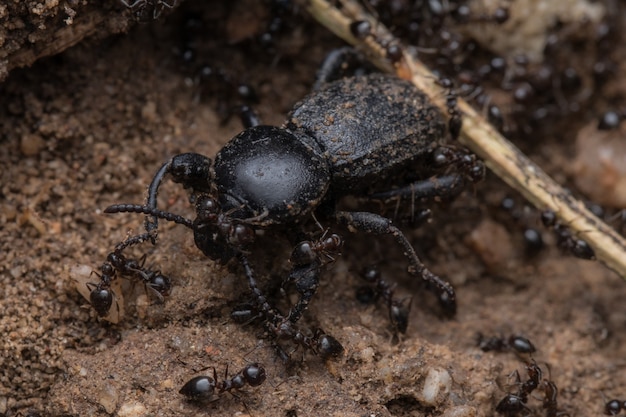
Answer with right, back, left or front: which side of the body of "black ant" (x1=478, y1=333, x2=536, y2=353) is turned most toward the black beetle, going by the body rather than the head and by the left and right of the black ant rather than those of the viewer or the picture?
front

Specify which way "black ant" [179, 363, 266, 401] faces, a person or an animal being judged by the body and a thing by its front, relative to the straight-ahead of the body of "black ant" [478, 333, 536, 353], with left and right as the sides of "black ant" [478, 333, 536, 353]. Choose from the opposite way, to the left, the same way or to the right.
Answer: the opposite way

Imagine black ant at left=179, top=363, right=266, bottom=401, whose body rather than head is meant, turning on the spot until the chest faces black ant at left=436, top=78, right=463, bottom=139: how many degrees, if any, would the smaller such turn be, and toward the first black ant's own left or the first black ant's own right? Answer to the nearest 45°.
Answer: approximately 45° to the first black ant's own left

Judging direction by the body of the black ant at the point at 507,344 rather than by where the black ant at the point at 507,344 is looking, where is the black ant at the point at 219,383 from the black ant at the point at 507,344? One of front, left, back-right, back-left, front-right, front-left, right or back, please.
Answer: front-left

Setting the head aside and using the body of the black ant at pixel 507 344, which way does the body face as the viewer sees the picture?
to the viewer's left

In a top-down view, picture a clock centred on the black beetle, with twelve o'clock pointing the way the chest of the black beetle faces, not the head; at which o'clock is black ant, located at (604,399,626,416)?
The black ant is roughly at 8 o'clock from the black beetle.

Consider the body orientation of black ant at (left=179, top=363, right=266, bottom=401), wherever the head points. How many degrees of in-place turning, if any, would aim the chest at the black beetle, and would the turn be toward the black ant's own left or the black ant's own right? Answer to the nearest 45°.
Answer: approximately 90° to the black ant's own left

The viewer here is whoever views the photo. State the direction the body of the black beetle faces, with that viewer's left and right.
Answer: facing the viewer and to the left of the viewer

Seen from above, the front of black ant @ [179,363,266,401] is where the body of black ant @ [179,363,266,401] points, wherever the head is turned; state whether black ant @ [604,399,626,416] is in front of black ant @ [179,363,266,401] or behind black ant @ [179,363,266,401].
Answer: in front

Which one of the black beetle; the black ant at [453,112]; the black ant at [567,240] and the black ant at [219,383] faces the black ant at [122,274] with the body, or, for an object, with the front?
the black beetle

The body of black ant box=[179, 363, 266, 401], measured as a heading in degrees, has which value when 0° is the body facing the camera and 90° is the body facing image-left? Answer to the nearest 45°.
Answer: approximately 270°

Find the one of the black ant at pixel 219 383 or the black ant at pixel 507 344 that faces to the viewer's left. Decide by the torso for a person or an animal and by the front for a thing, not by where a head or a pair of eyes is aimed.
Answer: the black ant at pixel 507 344

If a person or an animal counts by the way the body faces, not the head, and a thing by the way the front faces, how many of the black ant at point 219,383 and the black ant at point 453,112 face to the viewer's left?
0
